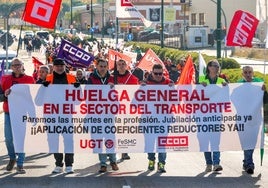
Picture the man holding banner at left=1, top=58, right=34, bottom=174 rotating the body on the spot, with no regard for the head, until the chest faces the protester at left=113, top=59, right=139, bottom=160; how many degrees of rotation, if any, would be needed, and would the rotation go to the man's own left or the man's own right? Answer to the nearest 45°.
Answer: approximately 90° to the man's own left

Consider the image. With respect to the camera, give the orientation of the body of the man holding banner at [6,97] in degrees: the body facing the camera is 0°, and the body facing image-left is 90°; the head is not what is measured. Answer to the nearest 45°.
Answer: approximately 0°

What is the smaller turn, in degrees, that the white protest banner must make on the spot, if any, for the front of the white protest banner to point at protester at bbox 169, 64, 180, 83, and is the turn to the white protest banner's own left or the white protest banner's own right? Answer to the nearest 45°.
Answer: approximately 180°

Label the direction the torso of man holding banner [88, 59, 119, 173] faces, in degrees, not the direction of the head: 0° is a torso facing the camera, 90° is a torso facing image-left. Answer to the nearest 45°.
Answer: approximately 0°

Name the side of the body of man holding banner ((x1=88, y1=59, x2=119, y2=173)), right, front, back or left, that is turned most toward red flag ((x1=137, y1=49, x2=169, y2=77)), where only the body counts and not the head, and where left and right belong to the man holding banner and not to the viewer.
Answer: back

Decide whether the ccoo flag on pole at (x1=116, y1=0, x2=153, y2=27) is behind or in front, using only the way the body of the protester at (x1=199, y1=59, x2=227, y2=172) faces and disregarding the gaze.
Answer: behind

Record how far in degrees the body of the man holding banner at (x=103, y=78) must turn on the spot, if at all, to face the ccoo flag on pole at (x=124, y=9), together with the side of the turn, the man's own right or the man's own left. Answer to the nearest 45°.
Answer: approximately 180°

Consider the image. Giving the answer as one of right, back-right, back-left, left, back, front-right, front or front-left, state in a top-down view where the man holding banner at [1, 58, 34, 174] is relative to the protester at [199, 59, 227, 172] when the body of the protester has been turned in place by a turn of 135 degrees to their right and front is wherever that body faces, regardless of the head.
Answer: front-left

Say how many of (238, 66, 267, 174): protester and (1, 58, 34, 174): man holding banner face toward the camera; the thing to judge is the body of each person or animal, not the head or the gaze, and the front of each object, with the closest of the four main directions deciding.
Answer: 2
